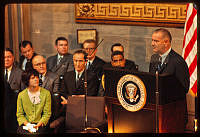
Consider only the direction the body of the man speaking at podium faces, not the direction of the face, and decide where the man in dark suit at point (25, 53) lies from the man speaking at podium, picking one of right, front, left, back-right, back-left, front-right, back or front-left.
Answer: front-right

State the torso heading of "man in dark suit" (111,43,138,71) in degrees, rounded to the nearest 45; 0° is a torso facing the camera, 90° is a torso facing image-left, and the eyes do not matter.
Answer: approximately 0°

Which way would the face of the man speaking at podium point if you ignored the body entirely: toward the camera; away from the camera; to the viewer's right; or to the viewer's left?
to the viewer's left

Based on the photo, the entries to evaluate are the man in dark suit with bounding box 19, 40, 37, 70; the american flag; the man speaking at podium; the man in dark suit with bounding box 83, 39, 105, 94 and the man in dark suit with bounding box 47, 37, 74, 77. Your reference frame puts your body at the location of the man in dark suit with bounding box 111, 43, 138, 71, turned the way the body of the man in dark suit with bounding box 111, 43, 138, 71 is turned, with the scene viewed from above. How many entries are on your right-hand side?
3

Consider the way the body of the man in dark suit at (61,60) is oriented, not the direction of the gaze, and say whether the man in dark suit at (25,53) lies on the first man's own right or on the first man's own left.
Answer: on the first man's own right

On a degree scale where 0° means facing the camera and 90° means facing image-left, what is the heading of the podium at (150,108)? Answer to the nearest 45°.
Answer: approximately 45°
